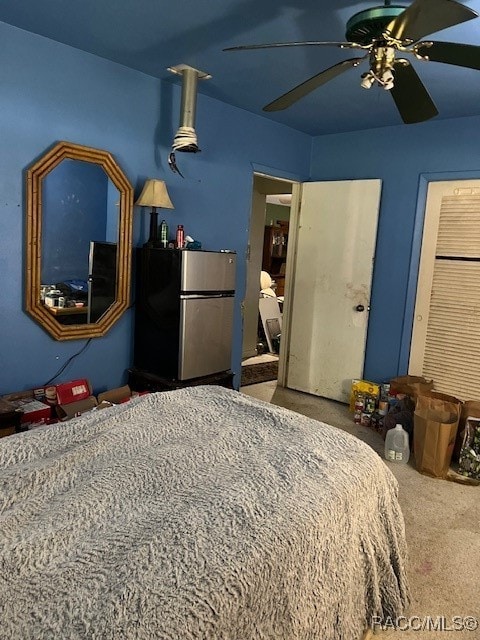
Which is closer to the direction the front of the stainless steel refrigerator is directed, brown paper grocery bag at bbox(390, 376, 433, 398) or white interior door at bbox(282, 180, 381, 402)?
the brown paper grocery bag

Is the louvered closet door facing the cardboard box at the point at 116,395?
yes

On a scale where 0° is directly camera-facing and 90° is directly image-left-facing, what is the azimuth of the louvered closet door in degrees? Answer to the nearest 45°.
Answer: approximately 45°

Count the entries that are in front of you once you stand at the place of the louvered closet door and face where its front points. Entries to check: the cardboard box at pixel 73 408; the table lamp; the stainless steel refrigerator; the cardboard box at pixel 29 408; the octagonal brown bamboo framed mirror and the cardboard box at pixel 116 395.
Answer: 6

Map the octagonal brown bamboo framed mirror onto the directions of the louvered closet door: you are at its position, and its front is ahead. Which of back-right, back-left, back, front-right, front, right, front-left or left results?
front

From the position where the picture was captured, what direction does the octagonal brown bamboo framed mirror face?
facing the viewer and to the right of the viewer

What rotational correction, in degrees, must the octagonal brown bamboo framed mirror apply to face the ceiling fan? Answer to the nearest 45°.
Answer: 0° — it already faces it

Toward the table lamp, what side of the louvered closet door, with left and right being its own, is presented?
front

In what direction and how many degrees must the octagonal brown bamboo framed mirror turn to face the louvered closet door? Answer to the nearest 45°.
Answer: approximately 45° to its left

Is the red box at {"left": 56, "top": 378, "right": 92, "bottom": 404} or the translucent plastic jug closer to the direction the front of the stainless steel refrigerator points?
the translucent plastic jug

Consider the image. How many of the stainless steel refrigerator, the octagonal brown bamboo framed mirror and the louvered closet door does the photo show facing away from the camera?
0

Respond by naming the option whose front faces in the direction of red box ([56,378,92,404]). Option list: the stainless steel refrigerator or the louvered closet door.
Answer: the louvered closet door

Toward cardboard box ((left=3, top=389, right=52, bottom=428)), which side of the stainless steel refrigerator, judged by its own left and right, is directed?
right

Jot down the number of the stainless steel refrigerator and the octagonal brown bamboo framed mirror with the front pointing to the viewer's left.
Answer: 0

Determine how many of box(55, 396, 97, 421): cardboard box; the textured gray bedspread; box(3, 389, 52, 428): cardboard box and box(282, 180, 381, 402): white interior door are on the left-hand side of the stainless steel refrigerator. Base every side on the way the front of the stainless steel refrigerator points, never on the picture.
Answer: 1

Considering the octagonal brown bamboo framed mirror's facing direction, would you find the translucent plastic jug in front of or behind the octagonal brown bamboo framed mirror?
in front
